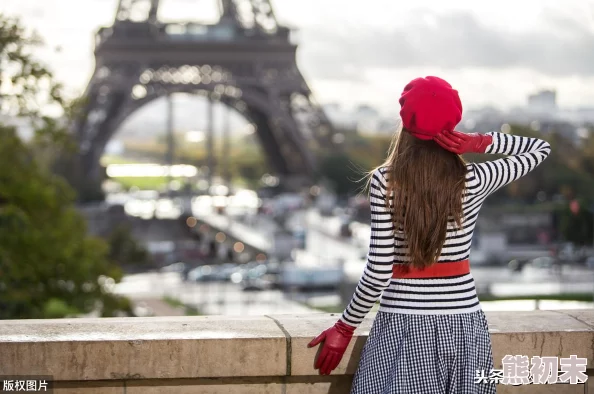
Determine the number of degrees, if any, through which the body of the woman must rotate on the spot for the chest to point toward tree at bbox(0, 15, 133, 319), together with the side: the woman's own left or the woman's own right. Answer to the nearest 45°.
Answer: approximately 45° to the woman's own left

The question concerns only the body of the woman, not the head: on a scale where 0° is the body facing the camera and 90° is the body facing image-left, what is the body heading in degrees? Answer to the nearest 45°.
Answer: approximately 180°

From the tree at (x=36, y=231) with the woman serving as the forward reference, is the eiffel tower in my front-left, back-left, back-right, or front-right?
back-left

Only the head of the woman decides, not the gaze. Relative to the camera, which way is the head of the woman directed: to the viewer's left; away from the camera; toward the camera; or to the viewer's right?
away from the camera
